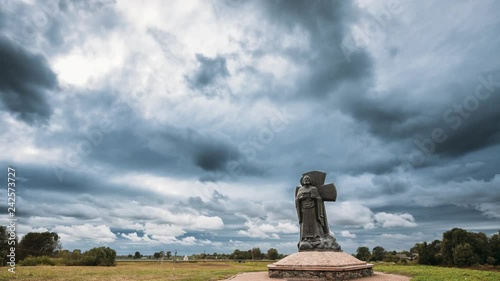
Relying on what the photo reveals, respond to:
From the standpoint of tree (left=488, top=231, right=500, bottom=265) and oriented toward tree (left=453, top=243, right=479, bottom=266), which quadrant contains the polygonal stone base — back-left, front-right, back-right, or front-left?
front-left

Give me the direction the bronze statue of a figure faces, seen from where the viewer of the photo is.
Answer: facing the viewer and to the left of the viewer

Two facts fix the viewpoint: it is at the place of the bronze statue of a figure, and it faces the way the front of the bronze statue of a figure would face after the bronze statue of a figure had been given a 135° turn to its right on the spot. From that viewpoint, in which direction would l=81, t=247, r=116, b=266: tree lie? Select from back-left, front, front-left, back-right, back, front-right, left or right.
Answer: front-left

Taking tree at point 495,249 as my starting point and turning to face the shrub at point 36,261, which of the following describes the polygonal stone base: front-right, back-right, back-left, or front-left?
front-left

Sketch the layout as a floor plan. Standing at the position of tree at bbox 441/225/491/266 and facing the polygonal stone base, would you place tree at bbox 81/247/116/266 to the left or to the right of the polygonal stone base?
right

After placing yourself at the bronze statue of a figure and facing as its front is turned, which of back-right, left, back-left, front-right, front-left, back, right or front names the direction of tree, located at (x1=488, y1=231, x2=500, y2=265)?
back

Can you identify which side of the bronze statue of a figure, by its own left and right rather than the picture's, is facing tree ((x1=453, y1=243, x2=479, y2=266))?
back

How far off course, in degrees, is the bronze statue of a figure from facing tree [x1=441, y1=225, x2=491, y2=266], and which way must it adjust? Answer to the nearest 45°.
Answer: approximately 180°
